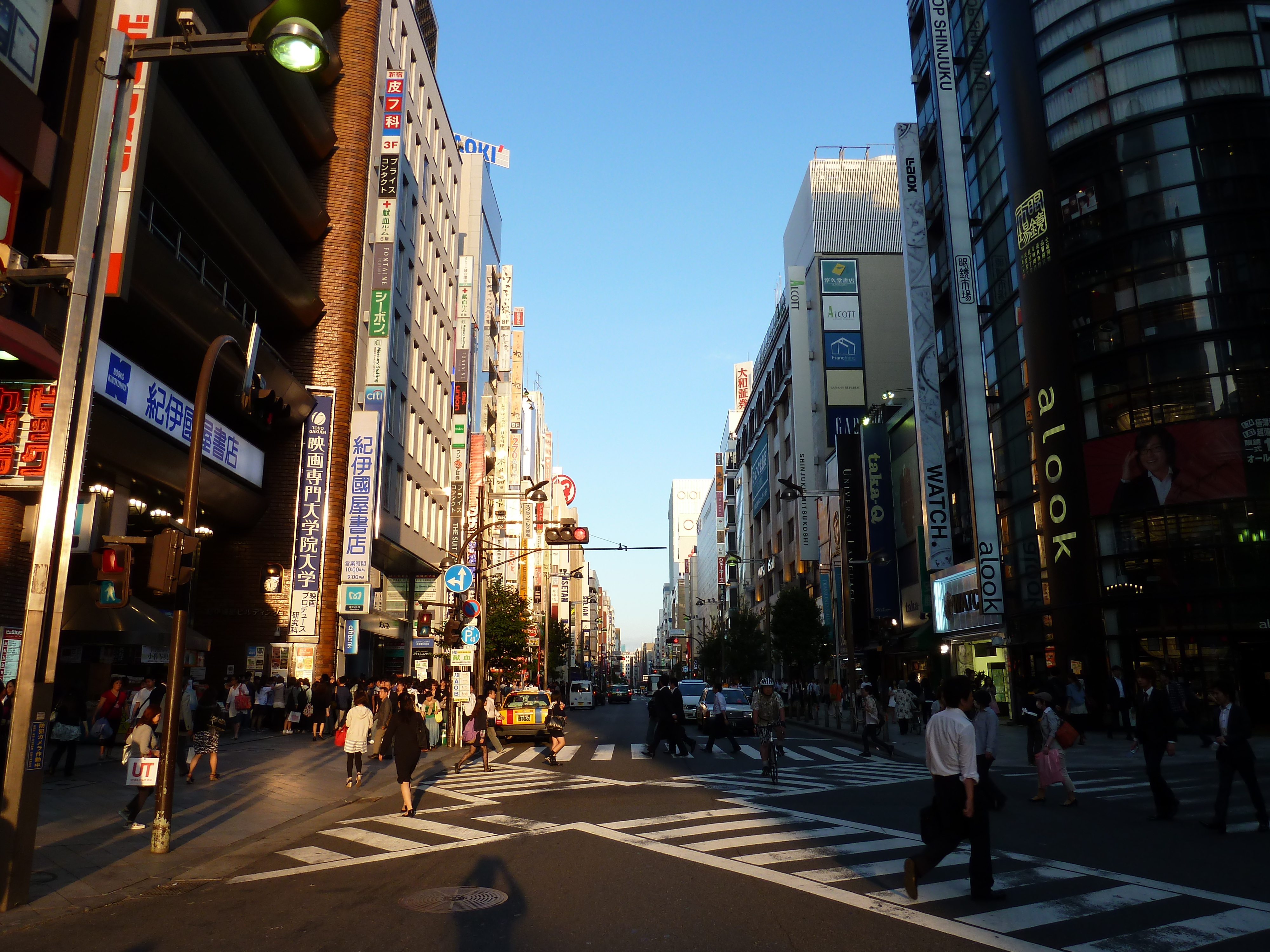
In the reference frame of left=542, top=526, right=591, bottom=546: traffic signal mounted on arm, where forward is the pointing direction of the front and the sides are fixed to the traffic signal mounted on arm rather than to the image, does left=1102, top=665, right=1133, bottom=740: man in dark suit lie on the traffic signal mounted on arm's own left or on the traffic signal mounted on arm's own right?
on the traffic signal mounted on arm's own left

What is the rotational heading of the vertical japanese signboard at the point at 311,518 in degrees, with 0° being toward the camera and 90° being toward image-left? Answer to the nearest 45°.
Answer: approximately 0°

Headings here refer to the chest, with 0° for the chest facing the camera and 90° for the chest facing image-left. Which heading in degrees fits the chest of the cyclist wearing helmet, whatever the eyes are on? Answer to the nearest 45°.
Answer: approximately 0°
